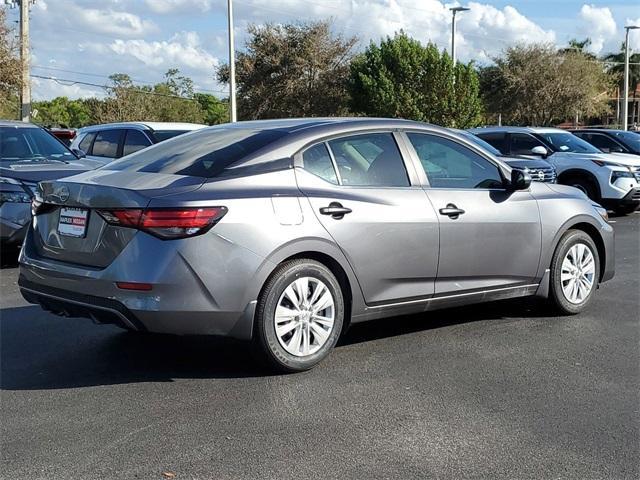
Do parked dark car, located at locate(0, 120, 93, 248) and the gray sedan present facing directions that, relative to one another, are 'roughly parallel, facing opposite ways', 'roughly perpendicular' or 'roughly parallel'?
roughly perpendicular

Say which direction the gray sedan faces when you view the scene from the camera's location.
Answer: facing away from the viewer and to the right of the viewer

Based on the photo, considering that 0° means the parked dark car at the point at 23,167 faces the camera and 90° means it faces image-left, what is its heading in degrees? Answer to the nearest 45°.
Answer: approximately 315°

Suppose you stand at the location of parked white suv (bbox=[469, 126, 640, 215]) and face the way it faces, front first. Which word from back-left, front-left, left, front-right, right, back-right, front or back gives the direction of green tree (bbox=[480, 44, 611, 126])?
back-left

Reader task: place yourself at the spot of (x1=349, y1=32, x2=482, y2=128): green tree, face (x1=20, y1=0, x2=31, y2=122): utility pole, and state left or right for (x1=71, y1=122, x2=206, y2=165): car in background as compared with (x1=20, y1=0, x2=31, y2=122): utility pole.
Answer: left

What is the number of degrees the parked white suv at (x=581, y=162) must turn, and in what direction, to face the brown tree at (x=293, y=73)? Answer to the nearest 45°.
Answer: approximately 180°

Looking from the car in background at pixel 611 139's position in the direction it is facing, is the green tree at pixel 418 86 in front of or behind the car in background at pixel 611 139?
behind

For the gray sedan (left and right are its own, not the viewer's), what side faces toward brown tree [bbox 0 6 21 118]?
left
